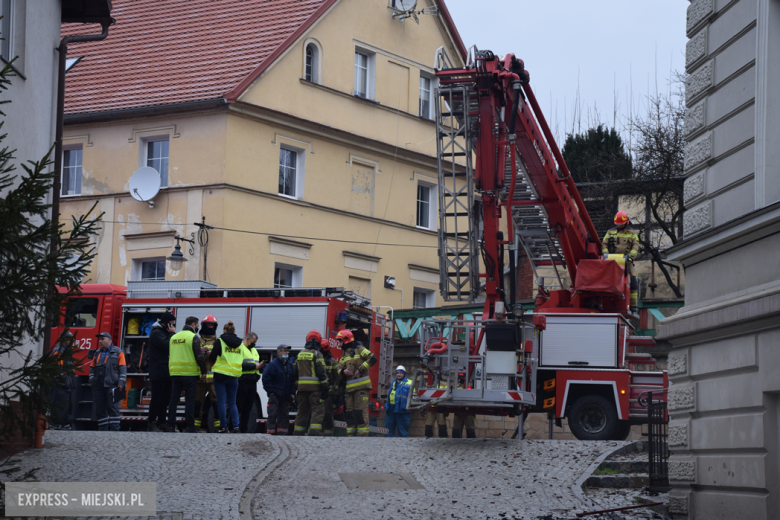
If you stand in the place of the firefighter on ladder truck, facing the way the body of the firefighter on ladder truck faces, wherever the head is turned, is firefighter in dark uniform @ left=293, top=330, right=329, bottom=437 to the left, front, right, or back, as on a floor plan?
right

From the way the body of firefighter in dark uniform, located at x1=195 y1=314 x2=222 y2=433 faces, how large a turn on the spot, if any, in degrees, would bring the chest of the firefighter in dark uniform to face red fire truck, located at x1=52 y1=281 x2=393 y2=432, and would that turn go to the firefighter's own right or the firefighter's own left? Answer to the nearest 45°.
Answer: approximately 180°

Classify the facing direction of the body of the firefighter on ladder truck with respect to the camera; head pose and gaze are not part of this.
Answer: toward the camera

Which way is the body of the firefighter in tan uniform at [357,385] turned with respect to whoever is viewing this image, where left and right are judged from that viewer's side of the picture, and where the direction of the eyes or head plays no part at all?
facing the viewer and to the left of the viewer

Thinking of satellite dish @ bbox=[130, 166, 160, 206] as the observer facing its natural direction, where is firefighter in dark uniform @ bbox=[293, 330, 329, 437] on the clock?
The firefighter in dark uniform is roughly at 10 o'clock from the satellite dish.

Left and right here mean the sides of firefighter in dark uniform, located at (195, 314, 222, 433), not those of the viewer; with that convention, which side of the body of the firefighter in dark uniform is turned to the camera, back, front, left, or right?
front

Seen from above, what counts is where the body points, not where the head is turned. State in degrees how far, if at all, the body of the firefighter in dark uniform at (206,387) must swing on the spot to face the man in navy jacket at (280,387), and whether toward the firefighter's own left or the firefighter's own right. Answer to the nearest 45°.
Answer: approximately 90° to the firefighter's own left

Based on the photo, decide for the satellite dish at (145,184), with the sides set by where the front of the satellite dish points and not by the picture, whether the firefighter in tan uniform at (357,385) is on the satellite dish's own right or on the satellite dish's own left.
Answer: on the satellite dish's own left

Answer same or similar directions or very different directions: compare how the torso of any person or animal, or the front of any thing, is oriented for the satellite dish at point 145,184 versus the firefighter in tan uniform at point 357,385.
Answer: same or similar directions

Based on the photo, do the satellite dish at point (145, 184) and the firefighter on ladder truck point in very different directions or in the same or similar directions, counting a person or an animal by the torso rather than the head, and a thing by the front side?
same or similar directions

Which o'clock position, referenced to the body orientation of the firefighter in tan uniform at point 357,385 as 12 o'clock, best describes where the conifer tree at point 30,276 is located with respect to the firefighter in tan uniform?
The conifer tree is roughly at 11 o'clock from the firefighter in tan uniform.
